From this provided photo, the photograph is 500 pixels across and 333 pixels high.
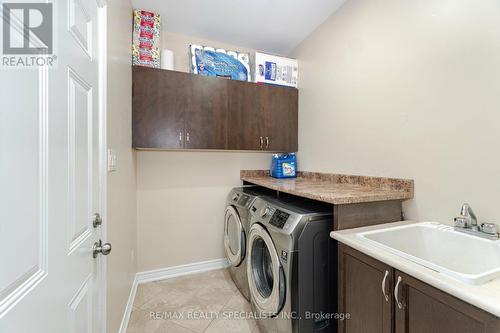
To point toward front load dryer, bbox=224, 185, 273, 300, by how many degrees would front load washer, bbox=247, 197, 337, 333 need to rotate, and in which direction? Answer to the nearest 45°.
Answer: approximately 90° to its right

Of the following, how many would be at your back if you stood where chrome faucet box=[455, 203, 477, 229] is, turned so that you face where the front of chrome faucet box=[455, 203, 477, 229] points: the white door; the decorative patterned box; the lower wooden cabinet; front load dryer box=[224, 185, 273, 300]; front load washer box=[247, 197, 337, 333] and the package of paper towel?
0

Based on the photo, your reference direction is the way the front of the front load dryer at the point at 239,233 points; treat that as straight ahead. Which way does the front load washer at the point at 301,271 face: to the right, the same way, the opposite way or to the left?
the same way

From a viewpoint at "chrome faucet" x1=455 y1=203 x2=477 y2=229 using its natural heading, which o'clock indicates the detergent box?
The detergent box is roughly at 2 o'clock from the chrome faucet.

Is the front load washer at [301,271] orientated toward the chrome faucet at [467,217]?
no

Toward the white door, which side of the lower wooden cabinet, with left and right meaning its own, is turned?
front

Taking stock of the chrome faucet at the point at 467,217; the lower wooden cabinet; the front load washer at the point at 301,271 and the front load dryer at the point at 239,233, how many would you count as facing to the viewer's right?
0

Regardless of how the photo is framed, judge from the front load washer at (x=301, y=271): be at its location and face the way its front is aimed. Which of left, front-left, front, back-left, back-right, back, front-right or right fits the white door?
front

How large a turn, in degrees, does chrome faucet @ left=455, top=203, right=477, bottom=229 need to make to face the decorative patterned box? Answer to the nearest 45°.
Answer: approximately 45° to its right

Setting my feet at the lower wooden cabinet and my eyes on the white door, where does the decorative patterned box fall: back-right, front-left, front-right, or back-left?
front-right

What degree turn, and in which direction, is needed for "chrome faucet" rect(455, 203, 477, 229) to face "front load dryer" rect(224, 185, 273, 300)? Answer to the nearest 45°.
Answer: approximately 45° to its right

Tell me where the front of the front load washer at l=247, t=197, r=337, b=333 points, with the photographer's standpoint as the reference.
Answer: facing the viewer and to the left of the viewer

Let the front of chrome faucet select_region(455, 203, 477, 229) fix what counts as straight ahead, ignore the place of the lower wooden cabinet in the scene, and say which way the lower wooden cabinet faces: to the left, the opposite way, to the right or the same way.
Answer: the same way

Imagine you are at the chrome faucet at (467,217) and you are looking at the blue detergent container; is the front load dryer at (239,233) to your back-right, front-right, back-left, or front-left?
front-left

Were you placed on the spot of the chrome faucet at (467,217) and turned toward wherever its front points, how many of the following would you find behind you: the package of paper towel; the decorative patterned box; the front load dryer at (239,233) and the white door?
0

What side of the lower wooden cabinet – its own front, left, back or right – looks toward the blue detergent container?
right
